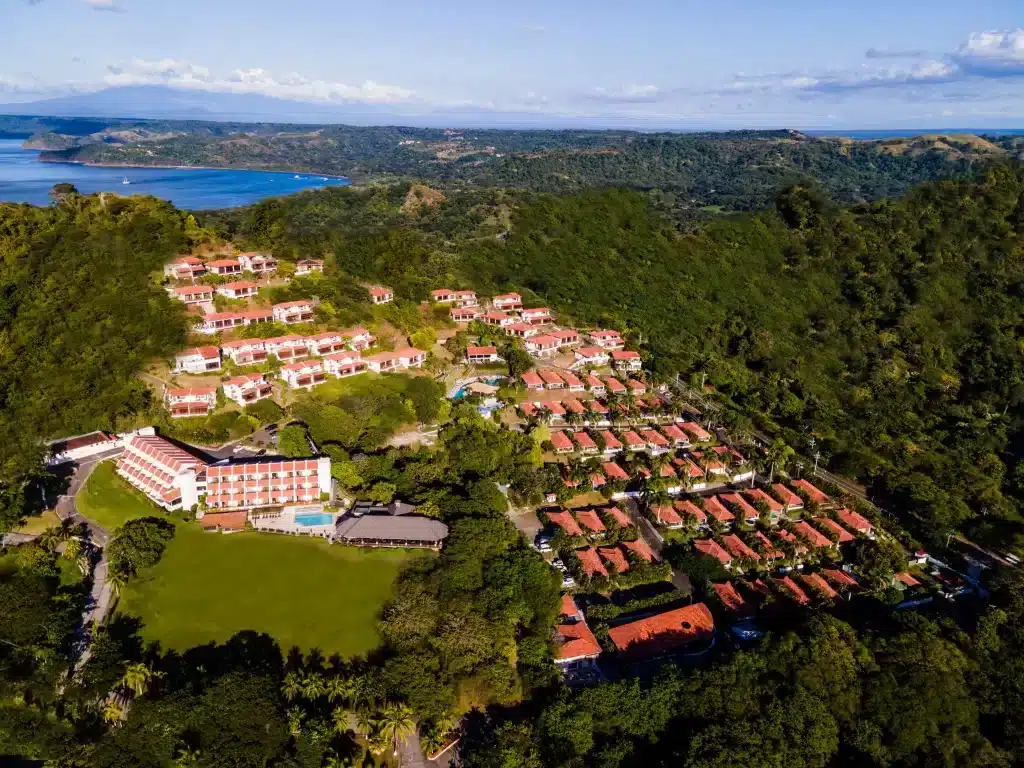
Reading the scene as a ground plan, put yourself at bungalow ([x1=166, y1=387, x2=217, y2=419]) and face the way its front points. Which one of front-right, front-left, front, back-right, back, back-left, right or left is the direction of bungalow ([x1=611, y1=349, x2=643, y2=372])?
left

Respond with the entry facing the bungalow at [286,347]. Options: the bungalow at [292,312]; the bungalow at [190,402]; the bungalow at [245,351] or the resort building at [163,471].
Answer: the bungalow at [292,312]

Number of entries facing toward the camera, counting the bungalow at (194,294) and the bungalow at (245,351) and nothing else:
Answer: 2

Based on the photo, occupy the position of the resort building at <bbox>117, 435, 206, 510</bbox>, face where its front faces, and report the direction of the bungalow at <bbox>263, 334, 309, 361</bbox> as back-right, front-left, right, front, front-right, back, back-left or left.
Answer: back

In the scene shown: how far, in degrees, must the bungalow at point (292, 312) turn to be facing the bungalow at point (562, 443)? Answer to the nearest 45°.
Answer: approximately 45° to its left

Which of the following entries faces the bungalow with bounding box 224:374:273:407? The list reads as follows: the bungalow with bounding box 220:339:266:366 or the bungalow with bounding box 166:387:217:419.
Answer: the bungalow with bounding box 220:339:266:366

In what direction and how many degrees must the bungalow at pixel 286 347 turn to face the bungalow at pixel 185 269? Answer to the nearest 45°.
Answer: approximately 135° to its right

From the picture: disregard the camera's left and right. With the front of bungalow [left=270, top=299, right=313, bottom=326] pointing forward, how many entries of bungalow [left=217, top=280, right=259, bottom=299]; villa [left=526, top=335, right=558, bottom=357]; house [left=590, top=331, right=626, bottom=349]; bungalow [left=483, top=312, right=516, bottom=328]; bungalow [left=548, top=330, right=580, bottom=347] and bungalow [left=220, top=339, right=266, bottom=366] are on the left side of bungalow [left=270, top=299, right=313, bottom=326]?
4

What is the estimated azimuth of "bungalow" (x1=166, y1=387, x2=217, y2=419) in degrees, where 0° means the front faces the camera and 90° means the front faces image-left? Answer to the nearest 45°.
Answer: approximately 0°

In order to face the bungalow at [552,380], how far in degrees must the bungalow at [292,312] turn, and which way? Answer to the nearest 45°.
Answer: approximately 90° to its left

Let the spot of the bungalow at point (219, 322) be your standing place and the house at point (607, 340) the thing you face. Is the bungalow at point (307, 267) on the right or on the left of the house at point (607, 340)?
left

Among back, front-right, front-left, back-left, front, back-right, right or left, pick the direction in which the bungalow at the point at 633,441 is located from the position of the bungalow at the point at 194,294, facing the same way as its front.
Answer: front-left

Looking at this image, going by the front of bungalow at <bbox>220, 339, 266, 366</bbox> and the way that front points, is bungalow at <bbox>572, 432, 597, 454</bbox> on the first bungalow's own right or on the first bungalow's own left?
on the first bungalow's own left
